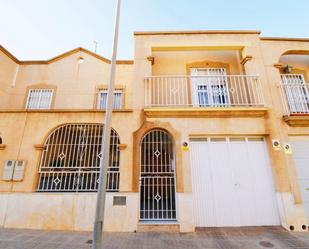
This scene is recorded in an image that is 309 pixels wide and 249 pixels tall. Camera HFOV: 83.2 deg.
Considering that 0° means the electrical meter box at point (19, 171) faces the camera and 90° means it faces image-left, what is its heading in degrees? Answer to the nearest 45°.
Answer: approximately 0°

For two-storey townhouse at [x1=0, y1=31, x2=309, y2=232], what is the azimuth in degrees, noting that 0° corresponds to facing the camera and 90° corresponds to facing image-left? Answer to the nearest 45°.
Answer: approximately 0°
